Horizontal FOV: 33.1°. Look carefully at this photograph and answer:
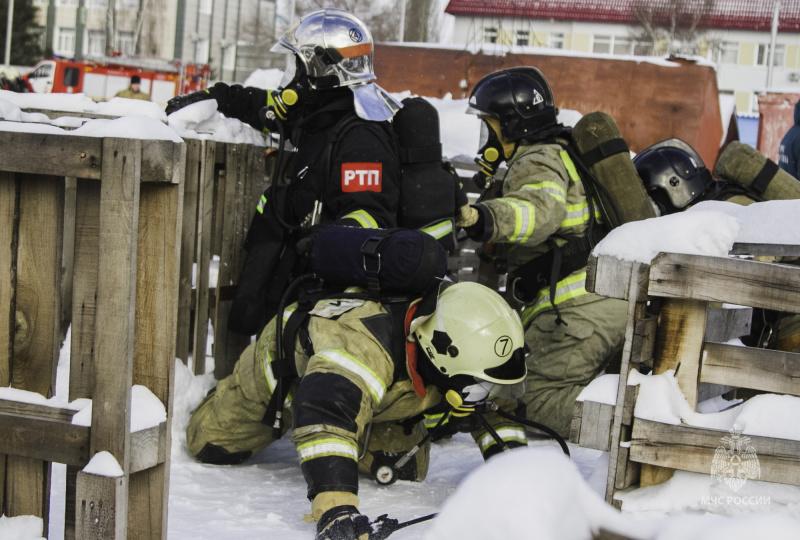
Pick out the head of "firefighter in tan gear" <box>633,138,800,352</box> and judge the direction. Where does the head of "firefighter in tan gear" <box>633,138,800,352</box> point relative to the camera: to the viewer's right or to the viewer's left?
to the viewer's left

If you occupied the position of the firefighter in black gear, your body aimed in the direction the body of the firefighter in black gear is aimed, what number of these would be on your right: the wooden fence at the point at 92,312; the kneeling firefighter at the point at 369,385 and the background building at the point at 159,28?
1

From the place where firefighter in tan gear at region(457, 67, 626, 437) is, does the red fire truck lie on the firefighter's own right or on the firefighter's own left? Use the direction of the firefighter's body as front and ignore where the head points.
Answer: on the firefighter's own right

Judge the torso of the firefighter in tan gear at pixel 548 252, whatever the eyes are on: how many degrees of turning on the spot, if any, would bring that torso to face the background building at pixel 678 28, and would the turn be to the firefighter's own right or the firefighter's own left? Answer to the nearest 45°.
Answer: approximately 90° to the firefighter's own right

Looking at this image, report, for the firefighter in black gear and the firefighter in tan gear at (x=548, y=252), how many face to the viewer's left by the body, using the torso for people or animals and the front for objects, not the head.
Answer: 2

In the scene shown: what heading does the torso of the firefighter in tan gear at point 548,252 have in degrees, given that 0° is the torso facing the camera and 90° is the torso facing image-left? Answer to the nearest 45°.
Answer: approximately 90°

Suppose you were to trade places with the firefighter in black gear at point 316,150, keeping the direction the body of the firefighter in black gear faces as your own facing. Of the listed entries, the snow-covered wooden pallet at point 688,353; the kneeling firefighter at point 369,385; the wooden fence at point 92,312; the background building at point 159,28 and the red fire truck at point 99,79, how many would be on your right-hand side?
2

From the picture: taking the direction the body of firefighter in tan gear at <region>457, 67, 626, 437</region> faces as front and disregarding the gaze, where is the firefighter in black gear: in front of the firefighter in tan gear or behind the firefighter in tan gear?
in front

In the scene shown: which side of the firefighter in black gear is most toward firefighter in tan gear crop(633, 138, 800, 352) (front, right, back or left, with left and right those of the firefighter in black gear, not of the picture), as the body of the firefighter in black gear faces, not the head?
back

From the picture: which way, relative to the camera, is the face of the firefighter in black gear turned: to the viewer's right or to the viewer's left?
to the viewer's left

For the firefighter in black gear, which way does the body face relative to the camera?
to the viewer's left

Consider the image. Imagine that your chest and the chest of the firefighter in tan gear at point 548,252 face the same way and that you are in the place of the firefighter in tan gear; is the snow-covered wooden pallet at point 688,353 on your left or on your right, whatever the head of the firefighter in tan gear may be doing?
on your left

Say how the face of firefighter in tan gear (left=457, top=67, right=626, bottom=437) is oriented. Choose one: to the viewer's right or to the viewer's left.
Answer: to the viewer's left

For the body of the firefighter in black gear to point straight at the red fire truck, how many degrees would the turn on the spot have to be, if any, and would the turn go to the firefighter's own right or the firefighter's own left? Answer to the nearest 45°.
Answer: approximately 90° to the firefighter's own right

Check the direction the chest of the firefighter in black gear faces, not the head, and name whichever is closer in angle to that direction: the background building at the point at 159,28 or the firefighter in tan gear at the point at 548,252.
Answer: the background building

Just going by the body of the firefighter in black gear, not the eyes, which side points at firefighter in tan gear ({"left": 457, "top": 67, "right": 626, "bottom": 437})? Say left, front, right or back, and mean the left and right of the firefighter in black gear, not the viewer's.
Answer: back
